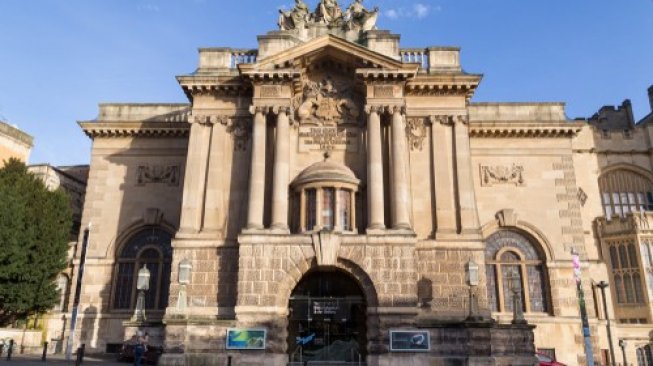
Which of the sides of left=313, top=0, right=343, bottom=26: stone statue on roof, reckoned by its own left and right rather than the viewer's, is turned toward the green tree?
right

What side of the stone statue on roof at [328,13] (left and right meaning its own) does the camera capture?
front

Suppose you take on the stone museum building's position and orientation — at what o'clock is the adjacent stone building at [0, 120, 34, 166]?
The adjacent stone building is roughly at 4 o'clock from the stone museum building.

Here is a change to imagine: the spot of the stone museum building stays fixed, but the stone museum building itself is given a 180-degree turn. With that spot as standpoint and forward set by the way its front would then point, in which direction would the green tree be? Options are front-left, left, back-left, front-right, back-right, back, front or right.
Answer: left
